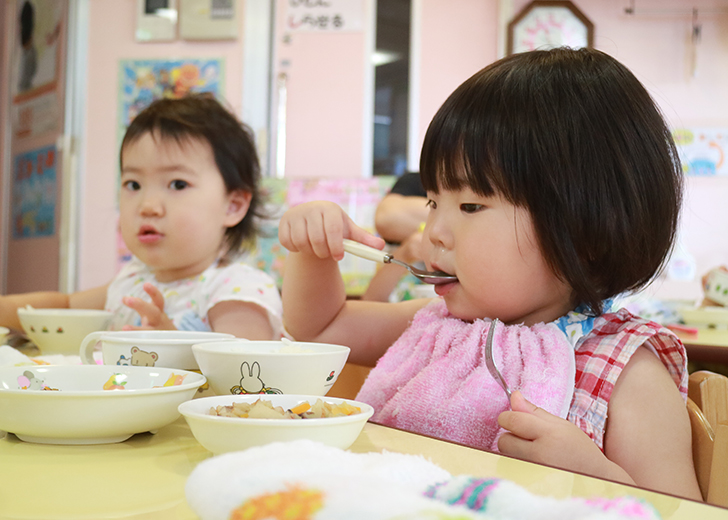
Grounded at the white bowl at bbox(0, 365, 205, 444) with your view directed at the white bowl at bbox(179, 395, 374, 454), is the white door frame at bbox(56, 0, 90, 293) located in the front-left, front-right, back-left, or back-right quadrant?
back-left

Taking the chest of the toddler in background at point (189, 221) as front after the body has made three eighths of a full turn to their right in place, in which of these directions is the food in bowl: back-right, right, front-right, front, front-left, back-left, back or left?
back

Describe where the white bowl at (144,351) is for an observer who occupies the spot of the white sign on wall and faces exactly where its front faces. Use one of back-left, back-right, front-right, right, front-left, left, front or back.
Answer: front

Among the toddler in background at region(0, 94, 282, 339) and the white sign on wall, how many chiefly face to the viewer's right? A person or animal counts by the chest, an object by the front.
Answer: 0

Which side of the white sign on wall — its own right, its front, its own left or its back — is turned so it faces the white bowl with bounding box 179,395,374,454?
front

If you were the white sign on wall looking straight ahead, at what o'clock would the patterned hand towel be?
The patterned hand towel is roughly at 12 o'clock from the white sign on wall.

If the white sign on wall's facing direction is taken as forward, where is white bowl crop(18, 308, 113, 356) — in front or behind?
in front

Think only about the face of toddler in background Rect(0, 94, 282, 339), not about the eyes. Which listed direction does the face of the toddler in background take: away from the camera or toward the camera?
toward the camera

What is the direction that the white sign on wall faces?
toward the camera

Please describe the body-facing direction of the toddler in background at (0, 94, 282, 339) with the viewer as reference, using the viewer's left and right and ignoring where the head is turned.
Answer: facing the viewer and to the left of the viewer

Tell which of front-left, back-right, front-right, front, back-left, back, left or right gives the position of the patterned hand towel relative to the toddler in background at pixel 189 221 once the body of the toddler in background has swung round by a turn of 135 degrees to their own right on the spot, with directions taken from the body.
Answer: back

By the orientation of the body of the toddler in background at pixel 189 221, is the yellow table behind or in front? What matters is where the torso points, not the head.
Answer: in front

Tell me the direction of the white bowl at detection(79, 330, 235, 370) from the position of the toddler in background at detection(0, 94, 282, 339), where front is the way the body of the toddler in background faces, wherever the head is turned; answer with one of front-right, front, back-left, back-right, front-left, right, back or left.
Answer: front-left
